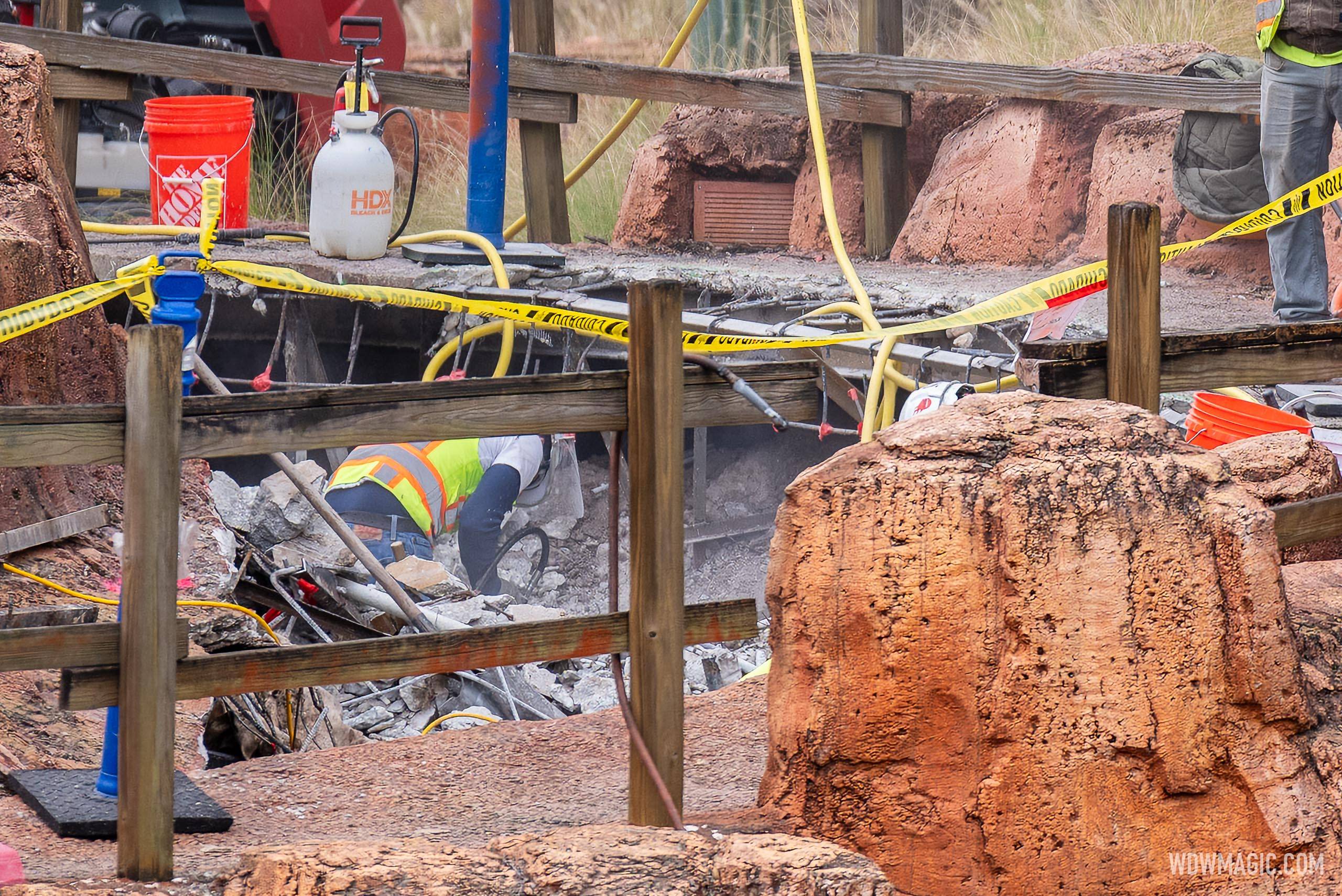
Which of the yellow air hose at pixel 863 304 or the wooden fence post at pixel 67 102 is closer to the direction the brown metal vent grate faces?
the yellow air hose

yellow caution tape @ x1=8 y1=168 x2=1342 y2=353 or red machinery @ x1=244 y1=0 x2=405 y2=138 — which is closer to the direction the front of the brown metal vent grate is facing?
the yellow caution tape

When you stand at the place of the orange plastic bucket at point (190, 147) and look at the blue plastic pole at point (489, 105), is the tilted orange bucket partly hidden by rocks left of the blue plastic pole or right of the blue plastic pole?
right

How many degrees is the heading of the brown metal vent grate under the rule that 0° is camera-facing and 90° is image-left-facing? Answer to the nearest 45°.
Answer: approximately 0°
